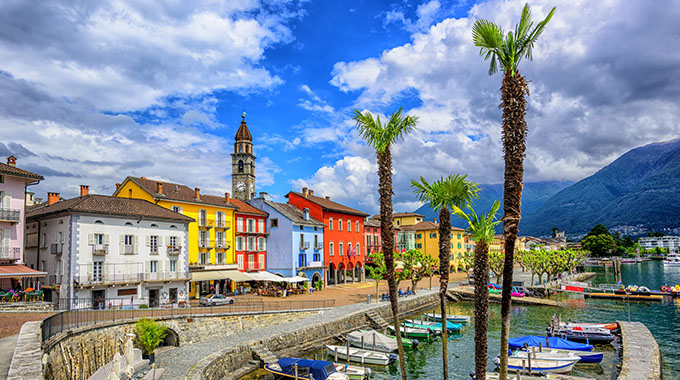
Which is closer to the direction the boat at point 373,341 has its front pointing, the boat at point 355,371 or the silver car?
the silver car

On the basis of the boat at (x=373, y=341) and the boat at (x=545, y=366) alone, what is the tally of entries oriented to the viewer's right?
1
